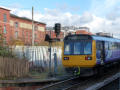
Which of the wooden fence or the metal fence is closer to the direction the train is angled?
the wooden fence

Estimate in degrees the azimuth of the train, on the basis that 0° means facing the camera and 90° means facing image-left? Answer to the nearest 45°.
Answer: approximately 45°

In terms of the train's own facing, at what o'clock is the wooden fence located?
The wooden fence is roughly at 1 o'clock from the train.

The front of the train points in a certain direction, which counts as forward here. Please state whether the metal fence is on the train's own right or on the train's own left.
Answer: on the train's own right
